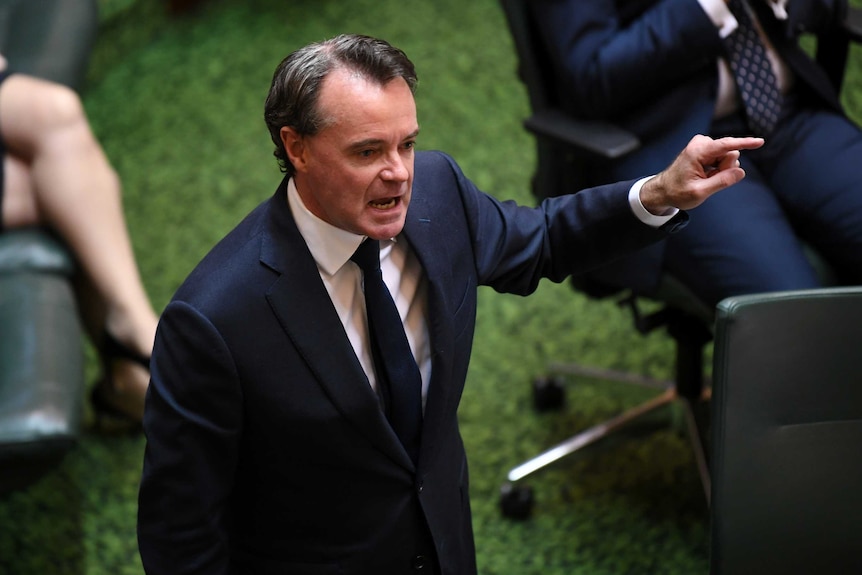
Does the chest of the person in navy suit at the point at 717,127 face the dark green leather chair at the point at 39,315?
no

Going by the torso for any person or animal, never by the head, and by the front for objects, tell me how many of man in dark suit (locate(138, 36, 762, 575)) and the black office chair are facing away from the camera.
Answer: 0

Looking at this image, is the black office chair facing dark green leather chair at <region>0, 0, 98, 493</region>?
no

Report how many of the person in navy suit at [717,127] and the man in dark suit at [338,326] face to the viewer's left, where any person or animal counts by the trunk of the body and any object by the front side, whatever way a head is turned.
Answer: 0

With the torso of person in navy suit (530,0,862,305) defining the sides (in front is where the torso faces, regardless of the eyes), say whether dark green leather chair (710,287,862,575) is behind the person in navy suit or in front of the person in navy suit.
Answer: in front

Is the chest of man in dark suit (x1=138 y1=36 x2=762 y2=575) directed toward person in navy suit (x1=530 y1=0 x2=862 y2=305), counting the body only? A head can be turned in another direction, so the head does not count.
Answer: no

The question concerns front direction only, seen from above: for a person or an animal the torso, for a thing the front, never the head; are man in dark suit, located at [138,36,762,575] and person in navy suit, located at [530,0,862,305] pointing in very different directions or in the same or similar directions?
same or similar directions

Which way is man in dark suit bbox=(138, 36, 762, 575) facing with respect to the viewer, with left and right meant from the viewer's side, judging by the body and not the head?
facing the viewer and to the right of the viewer

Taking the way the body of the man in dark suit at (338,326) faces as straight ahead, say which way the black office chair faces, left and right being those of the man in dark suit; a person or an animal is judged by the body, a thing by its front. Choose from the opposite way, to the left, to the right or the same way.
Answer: the same way

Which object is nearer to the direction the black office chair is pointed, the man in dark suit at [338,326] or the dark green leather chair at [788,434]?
the dark green leather chair

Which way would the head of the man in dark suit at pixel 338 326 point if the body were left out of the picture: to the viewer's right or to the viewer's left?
to the viewer's right

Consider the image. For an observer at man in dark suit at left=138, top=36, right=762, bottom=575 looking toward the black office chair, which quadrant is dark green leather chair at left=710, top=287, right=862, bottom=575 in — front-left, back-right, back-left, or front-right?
front-right

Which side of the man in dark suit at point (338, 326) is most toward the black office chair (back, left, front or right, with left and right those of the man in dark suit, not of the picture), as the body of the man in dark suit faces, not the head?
left

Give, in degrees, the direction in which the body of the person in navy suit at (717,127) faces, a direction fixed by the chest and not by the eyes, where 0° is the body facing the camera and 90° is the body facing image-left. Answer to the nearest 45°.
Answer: approximately 315°
